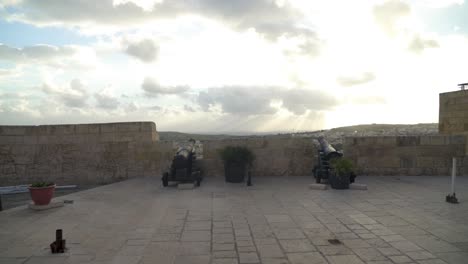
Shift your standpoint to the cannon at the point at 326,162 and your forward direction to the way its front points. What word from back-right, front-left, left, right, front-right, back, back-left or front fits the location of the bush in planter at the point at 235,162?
front-left

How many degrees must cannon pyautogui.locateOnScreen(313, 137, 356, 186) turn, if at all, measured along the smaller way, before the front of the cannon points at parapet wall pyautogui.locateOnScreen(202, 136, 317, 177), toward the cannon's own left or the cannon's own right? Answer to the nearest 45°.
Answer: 0° — it already faces it

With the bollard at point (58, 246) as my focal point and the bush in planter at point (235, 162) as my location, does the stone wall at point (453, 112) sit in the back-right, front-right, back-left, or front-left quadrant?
back-left

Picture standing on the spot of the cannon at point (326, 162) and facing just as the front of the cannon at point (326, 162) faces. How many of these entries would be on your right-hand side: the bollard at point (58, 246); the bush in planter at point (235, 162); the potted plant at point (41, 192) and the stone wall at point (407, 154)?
1

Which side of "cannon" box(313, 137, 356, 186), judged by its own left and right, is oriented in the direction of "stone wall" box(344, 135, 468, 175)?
right

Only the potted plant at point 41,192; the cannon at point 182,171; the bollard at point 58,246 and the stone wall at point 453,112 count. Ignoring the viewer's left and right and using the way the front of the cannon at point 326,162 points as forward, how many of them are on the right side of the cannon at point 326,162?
1

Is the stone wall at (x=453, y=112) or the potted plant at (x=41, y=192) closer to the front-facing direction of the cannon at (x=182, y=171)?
the stone wall

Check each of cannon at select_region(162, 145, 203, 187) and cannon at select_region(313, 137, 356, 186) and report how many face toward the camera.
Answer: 0

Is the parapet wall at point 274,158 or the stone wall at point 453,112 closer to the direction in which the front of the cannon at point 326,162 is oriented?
the parapet wall

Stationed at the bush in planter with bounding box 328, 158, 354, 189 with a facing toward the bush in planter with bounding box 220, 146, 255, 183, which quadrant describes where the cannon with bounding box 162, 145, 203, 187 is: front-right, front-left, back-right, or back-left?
front-left

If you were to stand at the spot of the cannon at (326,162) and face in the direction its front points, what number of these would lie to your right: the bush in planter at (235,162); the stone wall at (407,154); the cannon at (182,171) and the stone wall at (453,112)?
2

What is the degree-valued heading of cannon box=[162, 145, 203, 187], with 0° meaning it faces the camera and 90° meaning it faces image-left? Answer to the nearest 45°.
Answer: approximately 225°

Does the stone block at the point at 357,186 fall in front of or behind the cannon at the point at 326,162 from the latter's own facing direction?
behind

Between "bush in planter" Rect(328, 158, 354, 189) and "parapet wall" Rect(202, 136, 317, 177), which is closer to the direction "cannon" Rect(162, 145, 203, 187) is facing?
the parapet wall

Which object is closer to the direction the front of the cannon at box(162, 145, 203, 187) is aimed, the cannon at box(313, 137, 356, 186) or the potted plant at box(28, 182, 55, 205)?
the cannon

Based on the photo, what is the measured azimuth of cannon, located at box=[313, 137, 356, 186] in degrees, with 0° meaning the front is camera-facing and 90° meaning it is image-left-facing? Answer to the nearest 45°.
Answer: approximately 135°

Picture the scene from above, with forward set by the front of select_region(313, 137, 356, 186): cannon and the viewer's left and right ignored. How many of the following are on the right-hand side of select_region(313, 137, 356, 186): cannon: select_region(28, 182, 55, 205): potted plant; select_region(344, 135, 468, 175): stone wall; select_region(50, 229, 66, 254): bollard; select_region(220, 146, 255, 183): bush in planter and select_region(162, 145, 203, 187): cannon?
1

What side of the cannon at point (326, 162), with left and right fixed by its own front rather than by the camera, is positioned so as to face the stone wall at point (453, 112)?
right
